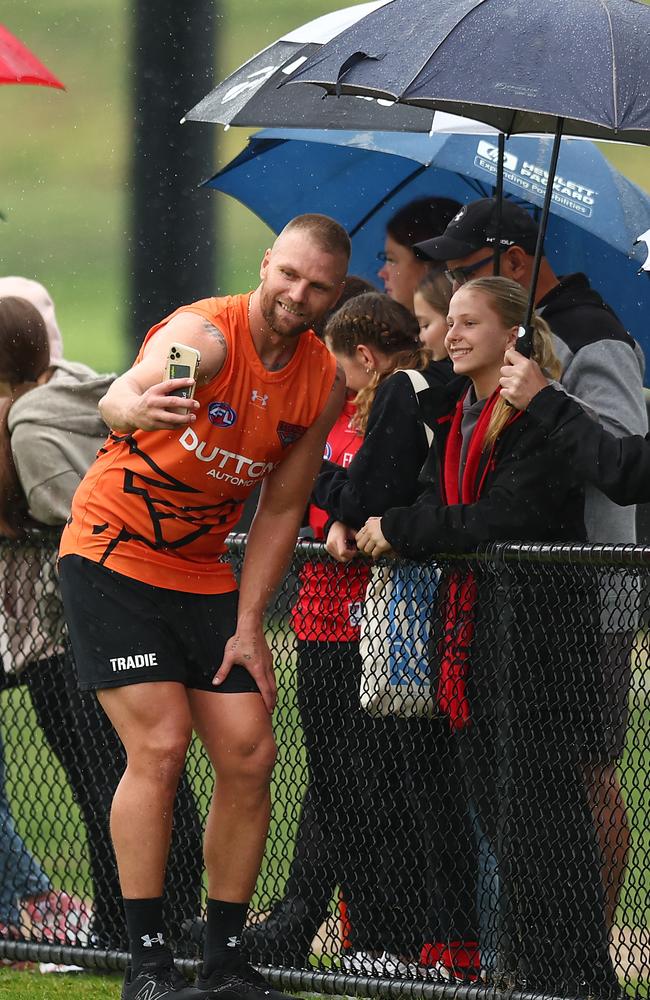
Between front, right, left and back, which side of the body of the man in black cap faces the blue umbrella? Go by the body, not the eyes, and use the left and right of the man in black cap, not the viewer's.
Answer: right

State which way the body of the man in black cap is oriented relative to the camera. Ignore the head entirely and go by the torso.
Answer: to the viewer's left

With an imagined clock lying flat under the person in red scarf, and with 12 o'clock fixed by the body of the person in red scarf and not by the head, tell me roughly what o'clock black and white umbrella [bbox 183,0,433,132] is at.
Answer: The black and white umbrella is roughly at 1 o'clock from the person in red scarf.

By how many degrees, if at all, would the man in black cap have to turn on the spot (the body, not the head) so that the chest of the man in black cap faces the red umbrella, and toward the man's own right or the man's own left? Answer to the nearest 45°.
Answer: approximately 45° to the man's own right

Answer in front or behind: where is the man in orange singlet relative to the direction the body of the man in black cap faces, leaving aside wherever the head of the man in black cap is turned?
in front

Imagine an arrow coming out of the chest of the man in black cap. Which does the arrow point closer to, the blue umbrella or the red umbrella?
the red umbrella
